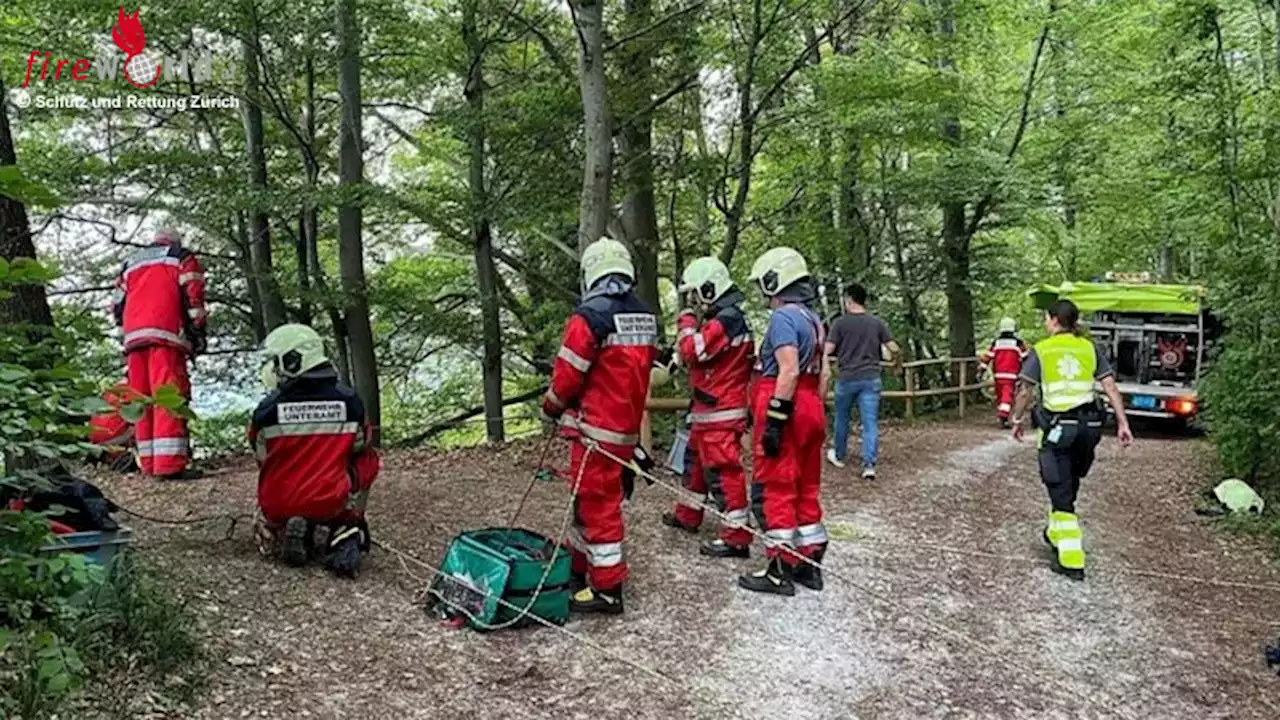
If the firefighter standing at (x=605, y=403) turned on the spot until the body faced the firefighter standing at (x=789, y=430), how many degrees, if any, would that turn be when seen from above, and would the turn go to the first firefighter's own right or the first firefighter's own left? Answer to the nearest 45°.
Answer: approximately 90° to the first firefighter's own right

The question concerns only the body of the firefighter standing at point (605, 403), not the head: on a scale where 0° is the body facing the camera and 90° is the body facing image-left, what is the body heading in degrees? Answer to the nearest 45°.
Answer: approximately 135°

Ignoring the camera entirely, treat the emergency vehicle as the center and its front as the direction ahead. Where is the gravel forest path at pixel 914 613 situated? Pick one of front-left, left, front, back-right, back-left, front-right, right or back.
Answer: back

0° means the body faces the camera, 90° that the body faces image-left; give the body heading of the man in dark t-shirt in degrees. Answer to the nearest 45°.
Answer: approximately 180°

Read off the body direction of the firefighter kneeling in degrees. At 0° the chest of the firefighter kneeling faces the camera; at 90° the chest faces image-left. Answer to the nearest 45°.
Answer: approximately 180°

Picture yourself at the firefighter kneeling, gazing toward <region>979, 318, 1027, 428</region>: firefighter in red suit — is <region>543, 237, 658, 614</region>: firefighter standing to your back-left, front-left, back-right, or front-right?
front-right

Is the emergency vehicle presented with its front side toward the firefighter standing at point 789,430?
no

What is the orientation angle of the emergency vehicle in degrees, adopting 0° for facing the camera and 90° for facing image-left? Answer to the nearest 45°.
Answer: approximately 180°

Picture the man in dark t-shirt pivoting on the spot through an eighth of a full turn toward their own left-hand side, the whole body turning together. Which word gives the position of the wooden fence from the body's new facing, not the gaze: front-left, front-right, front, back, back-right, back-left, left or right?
front-right

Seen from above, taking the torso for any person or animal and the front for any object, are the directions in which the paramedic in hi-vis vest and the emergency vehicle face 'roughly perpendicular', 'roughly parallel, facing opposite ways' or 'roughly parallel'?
roughly parallel

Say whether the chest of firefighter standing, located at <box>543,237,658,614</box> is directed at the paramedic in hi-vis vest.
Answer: no

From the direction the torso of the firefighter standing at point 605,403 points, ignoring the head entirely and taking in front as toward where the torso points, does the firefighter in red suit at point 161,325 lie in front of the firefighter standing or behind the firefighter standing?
in front
